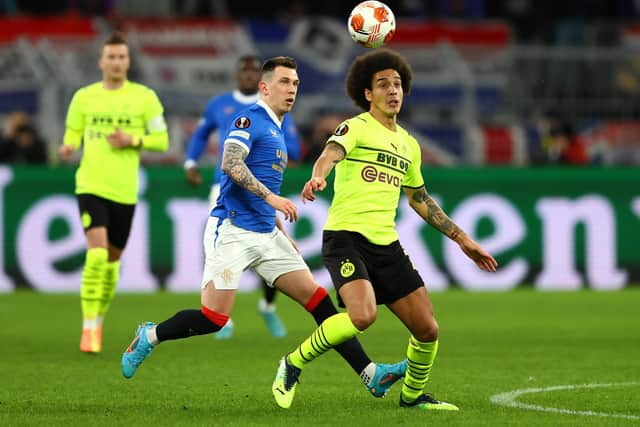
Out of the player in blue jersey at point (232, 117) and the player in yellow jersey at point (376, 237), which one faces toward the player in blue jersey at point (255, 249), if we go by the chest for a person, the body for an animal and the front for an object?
the player in blue jersey at point (232, 117)

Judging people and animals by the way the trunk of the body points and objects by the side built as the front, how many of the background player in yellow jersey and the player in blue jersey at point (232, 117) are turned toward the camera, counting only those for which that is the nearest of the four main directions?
2

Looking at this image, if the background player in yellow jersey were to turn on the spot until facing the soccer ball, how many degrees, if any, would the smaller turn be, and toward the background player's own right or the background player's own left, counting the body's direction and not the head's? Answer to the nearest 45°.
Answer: approximately 45° to the background player's own left

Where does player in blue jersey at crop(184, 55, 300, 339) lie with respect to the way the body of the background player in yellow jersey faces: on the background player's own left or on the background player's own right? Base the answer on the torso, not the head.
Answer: on the background player's own left

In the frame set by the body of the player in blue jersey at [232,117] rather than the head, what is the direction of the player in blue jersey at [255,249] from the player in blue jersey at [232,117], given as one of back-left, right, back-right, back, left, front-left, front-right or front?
front

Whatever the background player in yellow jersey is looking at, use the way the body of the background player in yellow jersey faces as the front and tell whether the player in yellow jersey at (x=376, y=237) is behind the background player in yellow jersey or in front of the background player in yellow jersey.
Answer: in front

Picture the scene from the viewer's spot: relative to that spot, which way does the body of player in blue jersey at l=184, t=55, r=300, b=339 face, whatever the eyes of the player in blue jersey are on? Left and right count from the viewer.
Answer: facing the viewer
